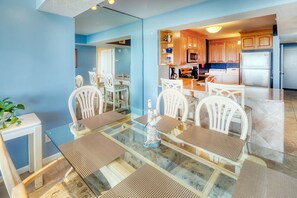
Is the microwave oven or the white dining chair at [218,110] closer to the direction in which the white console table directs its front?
the white dining chair

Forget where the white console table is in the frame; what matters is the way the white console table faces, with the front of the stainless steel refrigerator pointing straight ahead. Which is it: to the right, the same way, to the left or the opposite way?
to the left

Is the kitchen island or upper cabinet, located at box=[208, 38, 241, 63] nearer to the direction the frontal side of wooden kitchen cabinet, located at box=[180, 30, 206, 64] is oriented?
the kitchen island

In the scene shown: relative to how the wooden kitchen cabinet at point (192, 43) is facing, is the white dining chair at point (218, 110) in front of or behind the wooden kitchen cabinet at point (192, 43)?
in front

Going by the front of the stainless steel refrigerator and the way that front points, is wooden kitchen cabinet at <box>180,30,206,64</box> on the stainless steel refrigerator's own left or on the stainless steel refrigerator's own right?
on the stainless steel refrigerator's own right

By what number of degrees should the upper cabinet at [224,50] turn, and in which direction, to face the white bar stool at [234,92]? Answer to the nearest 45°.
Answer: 0° — it already faces it

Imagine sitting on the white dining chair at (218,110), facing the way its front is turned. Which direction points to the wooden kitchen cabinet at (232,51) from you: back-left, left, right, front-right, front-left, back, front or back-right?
back-right

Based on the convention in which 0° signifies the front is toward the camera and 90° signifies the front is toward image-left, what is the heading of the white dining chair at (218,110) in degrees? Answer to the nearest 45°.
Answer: approximately 45°

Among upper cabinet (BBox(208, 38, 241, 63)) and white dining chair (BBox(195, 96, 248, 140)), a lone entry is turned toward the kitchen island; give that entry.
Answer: the upper cabinet
